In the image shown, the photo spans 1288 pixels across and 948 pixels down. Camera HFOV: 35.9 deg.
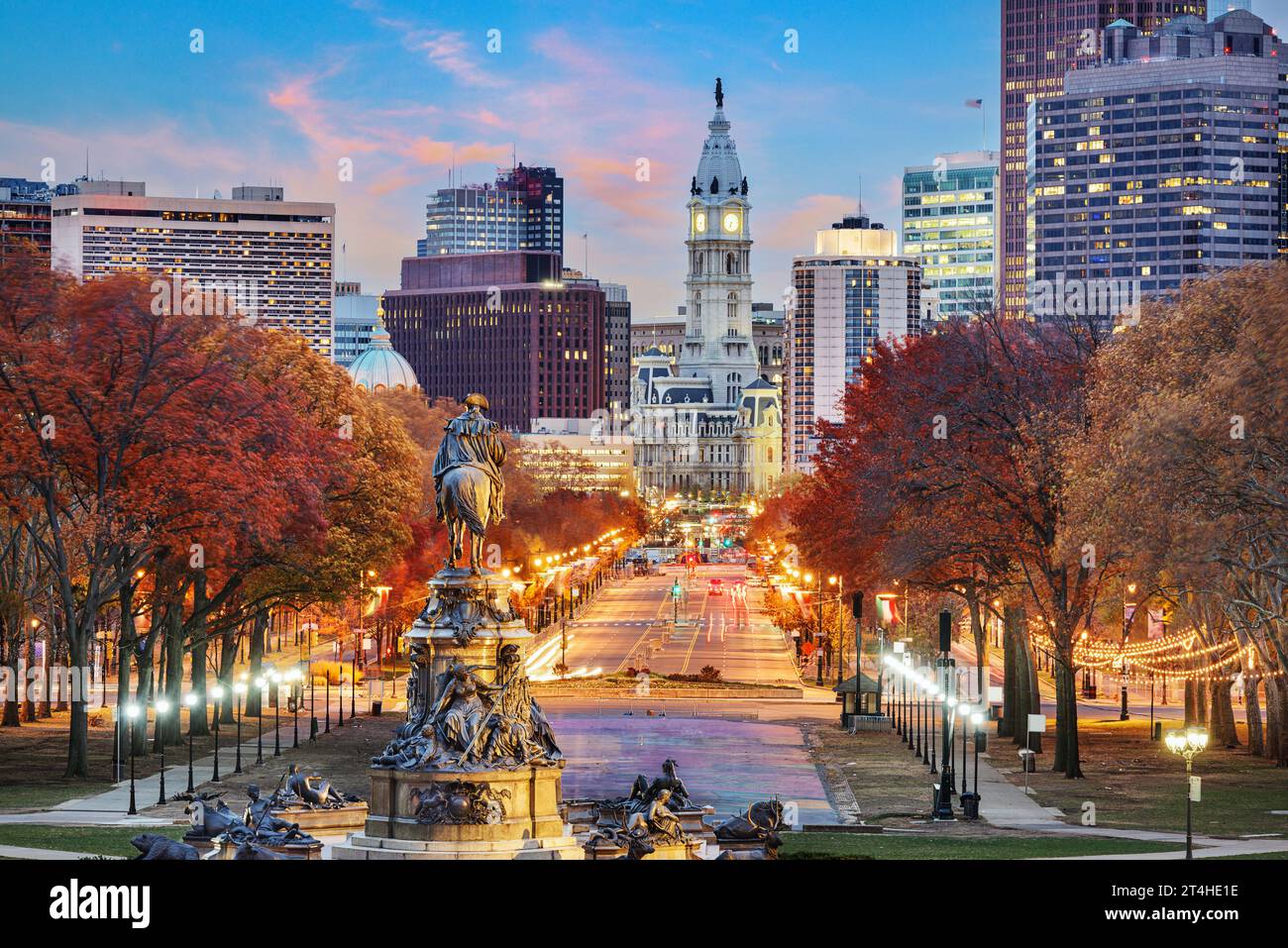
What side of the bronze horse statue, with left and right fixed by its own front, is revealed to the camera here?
back
